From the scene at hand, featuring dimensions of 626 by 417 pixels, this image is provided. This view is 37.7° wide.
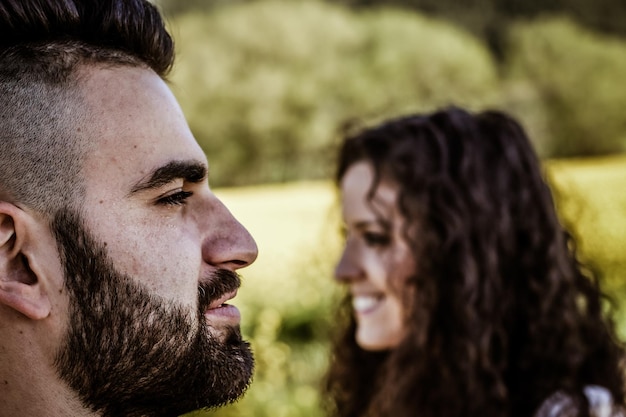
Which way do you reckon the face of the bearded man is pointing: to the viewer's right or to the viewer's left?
to the viewer's right

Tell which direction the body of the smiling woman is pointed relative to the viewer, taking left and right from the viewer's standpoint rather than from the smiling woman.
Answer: facing to the left of the viewer

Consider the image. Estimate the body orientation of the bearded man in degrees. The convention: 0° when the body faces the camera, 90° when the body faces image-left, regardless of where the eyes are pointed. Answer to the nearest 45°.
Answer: approximately 270°
